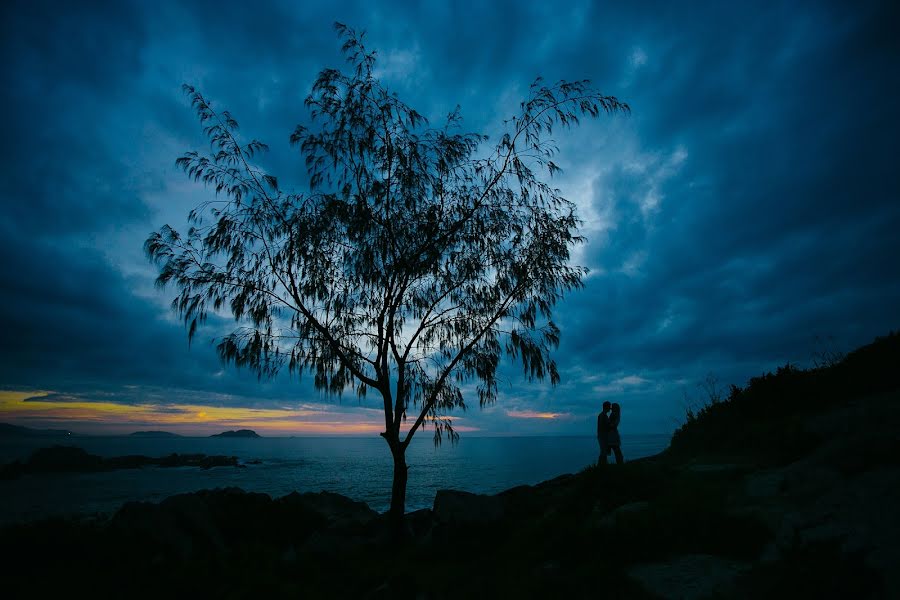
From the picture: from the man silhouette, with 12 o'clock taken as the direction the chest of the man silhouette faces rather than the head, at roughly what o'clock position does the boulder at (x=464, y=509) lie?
The boulder is roughly at 4 o'clock from the man silhouette.

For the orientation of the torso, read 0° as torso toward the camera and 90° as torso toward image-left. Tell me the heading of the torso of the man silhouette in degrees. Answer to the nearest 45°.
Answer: approximately 270°

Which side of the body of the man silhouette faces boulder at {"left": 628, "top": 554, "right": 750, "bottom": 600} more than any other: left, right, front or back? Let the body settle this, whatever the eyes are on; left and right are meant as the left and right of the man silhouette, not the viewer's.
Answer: right

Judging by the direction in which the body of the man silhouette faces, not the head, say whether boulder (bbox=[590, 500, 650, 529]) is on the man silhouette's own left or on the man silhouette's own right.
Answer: on the man silhouette's own right
